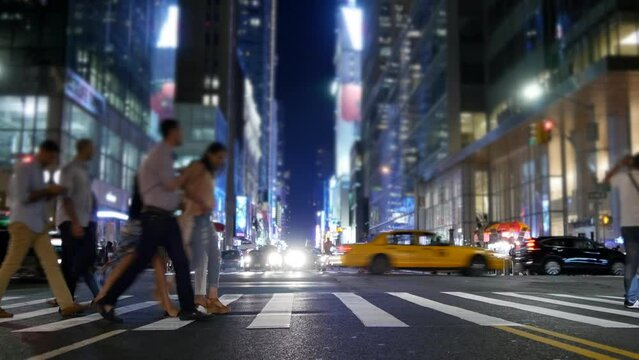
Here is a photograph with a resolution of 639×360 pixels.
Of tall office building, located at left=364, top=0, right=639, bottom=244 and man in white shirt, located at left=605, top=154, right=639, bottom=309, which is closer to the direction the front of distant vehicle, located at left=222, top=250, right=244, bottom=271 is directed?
the man in white shirt

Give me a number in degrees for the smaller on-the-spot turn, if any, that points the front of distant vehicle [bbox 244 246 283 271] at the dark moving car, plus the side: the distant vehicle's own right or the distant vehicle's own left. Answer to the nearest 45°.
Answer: approximately 45° to the distant vehicle's own left

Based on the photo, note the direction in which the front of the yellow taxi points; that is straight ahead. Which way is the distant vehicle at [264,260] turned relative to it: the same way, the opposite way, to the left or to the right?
to the right

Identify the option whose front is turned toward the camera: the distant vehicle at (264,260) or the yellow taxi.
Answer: the distant vehicle

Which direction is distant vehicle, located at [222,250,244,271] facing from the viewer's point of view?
toward the camera

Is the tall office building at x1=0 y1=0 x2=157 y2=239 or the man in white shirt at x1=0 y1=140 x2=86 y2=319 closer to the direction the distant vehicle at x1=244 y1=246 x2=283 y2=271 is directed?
the man in white shirt

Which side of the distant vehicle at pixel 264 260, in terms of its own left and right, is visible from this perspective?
front

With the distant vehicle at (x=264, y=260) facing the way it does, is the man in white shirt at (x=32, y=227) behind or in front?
in front

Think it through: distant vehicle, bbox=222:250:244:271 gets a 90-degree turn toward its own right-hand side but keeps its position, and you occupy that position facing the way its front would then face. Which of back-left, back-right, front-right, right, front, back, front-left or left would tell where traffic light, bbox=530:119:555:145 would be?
back-left

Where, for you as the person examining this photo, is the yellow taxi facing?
facing to the right of the viewer

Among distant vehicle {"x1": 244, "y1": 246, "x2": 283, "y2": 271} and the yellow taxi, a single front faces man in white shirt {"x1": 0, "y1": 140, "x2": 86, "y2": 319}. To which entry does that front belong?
the distant vehicle

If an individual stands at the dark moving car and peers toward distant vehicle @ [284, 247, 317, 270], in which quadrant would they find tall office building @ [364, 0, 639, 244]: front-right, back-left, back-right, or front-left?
front-right

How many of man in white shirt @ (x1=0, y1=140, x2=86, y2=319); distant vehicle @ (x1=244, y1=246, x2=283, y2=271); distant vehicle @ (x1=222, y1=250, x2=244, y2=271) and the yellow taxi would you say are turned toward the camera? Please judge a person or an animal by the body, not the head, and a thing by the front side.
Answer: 2

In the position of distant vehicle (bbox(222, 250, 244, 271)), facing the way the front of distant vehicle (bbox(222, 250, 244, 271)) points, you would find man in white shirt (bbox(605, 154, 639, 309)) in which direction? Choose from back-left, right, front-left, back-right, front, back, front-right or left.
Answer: front
